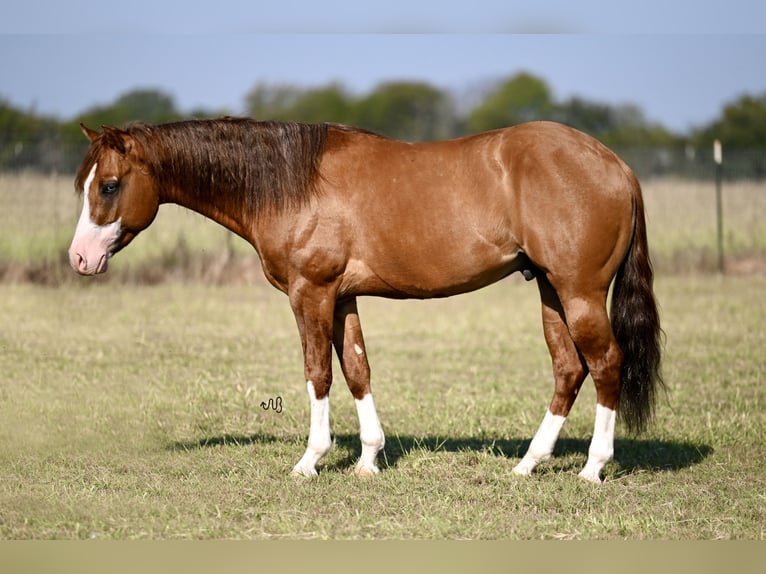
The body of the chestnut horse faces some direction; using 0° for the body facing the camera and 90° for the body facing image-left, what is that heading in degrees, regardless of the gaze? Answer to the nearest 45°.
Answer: approximately 90°

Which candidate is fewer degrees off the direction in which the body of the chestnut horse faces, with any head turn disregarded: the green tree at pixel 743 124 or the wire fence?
the wire fence

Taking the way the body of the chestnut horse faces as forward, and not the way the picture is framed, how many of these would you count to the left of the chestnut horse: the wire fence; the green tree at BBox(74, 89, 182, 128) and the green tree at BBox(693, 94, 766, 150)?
0

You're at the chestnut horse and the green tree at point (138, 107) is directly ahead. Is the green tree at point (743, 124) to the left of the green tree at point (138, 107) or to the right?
right

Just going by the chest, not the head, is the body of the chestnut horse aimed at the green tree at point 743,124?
no

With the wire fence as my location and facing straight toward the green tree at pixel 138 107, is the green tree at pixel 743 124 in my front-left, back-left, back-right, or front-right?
front-right

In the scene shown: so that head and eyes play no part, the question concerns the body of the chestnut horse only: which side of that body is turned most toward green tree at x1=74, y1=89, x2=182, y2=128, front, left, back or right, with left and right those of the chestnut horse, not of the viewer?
right

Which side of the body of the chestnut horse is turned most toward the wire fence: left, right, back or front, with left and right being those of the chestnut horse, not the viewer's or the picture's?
right

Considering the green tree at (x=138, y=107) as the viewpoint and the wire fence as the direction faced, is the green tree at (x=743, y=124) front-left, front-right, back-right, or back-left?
front-left
